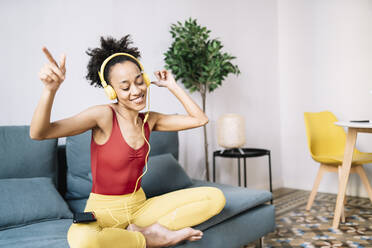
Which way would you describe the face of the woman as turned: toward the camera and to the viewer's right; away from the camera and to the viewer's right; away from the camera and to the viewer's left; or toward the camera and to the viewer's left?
toward the camera and to the viewer's right

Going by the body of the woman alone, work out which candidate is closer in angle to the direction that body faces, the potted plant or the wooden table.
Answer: the wooden table

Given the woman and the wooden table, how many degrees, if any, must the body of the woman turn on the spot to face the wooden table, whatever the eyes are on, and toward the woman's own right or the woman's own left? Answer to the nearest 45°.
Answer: approximately 90° to the woman's own left

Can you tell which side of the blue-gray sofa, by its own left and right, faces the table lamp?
left

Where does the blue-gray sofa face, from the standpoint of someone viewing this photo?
facing the viewer and to the right of the viewer

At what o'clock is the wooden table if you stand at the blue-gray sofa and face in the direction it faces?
The wooden table is roughly at 10 o'clock from the blue-gray sofa.

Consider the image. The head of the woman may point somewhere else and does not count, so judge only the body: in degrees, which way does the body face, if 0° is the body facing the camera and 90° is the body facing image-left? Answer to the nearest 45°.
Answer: approximately 315°

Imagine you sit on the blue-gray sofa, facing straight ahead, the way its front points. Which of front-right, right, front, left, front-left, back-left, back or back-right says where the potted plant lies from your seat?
left

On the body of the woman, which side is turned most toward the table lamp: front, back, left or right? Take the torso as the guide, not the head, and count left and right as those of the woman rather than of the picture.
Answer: left
